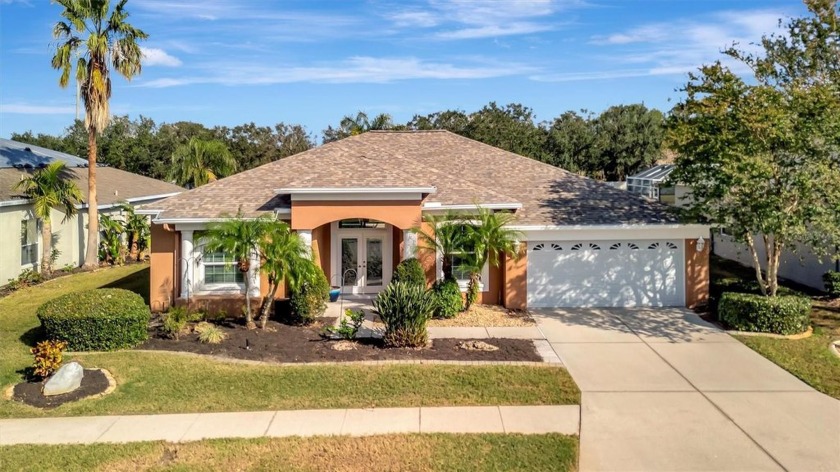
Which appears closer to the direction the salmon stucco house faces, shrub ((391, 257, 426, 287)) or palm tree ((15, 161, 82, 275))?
the shrub

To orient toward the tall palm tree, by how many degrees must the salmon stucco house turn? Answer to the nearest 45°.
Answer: approximately 135° to its right

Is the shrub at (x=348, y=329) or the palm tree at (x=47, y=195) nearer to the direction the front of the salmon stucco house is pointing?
the shrub

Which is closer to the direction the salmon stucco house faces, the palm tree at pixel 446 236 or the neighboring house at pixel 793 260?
the palm tree

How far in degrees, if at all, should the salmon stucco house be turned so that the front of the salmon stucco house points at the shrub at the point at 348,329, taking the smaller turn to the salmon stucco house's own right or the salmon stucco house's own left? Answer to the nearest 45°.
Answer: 0° — it already faces it

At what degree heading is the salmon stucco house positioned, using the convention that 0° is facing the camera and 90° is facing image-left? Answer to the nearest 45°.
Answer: approximately 0°

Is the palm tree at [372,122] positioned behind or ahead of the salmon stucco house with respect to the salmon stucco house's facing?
behind

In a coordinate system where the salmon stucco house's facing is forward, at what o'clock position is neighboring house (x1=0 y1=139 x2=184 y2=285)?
The neighboring house is roughly at 4 o'clock from the salmon stucco house.

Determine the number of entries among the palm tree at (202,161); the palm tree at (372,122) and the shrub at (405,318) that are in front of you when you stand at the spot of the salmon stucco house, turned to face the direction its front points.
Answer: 1

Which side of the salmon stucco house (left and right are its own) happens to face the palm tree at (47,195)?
right

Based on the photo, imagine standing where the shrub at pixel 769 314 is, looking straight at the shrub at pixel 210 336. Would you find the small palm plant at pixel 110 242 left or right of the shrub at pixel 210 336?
right

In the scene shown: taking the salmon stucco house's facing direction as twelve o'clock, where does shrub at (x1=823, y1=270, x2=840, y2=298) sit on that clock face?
The shrub is roughly at 9 o'clock from the salmon stucco house.

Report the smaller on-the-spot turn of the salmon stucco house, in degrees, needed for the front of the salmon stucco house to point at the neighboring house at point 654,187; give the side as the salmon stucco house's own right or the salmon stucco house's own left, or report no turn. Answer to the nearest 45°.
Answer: approximately 135° to the salmon stucco house's own left

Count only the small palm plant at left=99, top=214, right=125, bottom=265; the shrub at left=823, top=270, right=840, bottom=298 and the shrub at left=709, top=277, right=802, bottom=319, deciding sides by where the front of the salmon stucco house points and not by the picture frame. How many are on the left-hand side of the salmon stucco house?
2
